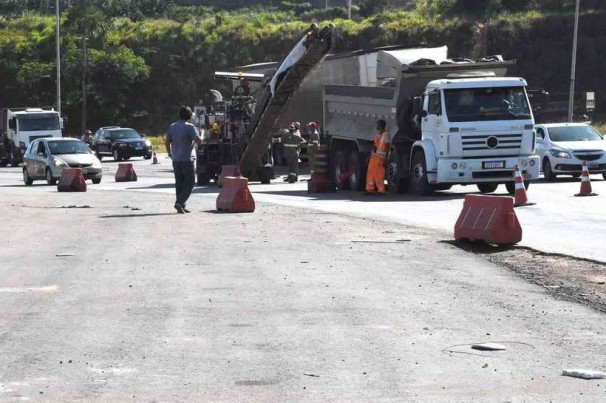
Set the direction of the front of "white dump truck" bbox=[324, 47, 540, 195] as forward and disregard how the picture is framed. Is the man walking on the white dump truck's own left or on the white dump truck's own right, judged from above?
on the white dump truck's own right

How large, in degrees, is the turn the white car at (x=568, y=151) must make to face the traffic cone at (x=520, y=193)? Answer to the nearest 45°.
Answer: approximately 45° to its right

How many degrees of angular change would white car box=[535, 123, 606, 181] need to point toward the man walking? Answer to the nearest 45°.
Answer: approximately 90° to its right

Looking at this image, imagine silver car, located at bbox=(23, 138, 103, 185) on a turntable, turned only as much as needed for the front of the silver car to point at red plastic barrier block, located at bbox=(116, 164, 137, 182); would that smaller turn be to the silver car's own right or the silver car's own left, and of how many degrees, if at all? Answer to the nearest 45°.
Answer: approximately 45° to the silver car's own left

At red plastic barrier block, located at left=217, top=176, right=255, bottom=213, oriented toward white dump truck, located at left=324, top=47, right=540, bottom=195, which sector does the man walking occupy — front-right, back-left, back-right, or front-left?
back-left

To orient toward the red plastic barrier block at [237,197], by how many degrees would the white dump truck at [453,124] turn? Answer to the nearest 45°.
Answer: approximately 90° to its right

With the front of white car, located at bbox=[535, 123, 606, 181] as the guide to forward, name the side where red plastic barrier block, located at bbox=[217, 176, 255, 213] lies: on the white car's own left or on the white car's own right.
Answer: on the white car's own right

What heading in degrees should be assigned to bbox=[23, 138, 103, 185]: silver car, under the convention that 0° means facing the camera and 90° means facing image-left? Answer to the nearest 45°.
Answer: approximately 315°
